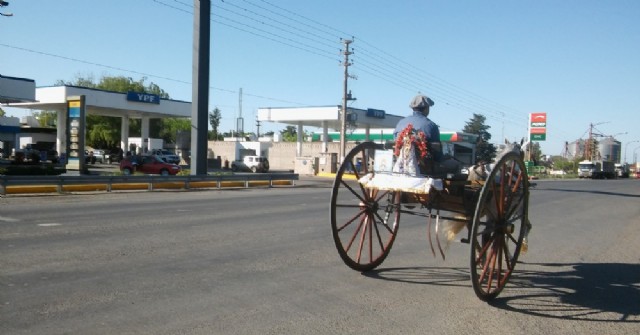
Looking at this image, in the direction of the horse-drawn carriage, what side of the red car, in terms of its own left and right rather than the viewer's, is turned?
right

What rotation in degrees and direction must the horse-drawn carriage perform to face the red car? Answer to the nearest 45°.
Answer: approximately 90° to its left

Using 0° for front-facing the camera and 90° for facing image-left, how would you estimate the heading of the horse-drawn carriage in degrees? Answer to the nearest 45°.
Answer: approximately 225°

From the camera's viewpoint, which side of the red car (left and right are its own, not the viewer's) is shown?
right
